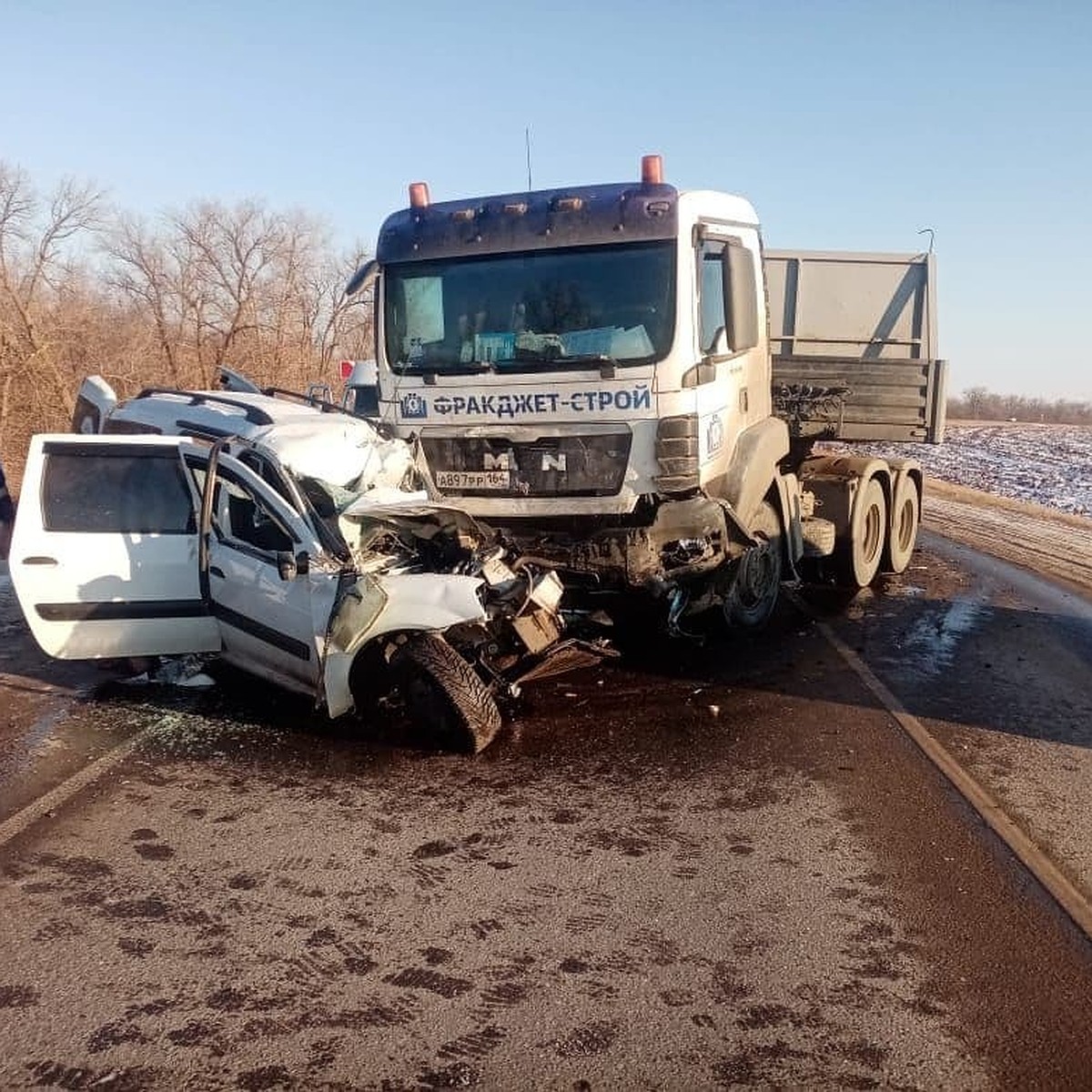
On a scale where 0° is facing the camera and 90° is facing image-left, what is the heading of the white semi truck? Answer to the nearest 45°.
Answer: approximately 45°

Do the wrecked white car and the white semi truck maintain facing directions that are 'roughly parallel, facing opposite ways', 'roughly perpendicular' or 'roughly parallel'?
roughly perpendicular

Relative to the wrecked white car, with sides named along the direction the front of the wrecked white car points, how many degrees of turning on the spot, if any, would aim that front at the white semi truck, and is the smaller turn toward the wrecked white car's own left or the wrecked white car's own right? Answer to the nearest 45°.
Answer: approximately 45° to the wrecked white car's own left

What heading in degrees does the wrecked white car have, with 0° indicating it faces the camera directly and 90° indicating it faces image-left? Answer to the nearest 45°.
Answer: approximately 315°
